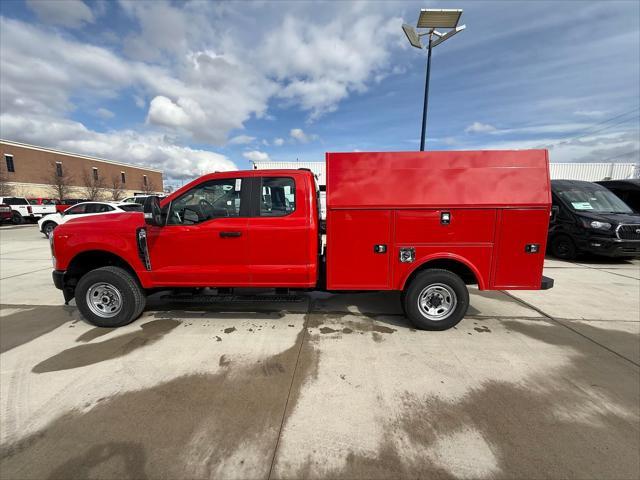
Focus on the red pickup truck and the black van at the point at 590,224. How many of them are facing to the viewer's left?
1

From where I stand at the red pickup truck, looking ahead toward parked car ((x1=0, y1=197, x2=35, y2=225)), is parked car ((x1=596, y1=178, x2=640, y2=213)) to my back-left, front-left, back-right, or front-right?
back-right

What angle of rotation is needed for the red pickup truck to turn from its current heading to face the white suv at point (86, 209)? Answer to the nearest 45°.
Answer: approximately 45° to its right

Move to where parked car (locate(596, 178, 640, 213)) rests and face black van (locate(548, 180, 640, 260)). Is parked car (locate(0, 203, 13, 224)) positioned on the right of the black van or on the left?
right

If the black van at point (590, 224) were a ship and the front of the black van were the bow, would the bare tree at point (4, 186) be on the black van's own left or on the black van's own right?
on the black van's own right

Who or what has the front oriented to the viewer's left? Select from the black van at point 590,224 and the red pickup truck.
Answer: the red pickup truck

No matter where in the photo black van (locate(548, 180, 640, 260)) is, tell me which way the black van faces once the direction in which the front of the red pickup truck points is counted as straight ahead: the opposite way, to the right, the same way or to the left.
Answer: to the left

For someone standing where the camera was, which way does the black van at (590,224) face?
facing the viewer and to the right of the viewer

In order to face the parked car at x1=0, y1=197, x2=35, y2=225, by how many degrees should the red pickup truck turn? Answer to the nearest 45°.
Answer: approximately 45° to its right

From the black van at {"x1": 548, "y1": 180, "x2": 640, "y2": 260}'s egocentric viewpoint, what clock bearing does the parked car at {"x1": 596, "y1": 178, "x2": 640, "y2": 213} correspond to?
The parked car is roughly at 8 o'clock from the black van.

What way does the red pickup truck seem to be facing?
to the viewer's left

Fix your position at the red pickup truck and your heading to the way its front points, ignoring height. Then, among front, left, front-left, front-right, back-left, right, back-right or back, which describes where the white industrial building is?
back-right
